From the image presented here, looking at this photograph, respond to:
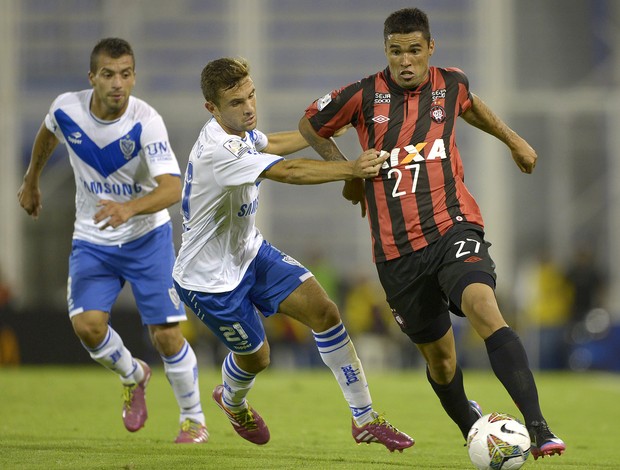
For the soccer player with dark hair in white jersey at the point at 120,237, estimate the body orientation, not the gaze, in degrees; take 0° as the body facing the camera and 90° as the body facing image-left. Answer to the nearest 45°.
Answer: approximately 0°

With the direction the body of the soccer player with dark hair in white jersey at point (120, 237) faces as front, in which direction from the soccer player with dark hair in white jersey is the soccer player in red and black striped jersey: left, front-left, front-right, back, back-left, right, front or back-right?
front-left

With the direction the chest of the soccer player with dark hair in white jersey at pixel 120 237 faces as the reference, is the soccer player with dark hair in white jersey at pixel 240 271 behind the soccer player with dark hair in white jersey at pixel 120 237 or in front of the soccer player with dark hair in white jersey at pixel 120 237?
in front

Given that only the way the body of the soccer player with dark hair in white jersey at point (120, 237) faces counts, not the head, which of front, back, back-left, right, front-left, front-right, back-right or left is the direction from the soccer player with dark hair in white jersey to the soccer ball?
front-left

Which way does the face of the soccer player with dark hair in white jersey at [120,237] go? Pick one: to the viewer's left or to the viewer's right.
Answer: to the viewer's right
